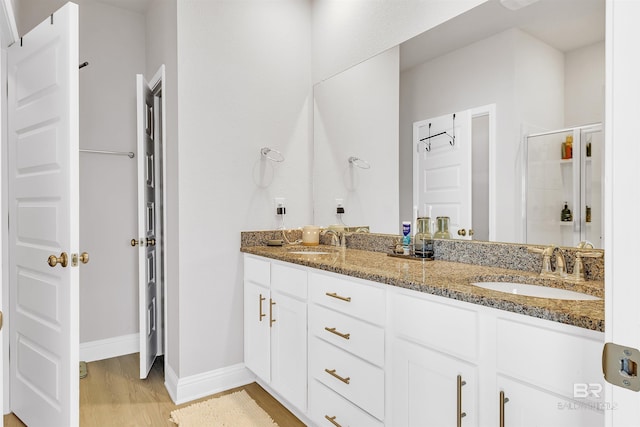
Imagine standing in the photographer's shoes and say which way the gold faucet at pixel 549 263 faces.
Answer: facing the viewer and to the left of the viewer

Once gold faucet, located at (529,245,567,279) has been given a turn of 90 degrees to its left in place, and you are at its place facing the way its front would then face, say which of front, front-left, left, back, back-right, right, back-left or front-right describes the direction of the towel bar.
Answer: back-right

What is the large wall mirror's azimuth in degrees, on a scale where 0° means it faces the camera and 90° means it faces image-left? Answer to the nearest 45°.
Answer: approximately 45°

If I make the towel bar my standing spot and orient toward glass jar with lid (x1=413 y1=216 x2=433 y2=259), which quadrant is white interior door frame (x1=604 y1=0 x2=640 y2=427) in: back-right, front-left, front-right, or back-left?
front-right

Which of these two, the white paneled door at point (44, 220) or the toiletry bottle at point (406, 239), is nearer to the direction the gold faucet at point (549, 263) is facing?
the white paneled door

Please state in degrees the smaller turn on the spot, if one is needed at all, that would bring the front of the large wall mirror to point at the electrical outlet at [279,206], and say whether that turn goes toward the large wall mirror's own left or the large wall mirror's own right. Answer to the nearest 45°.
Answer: approximately 45° to the large wall mirror's own right

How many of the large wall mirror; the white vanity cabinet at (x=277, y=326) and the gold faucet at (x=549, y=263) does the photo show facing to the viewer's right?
0

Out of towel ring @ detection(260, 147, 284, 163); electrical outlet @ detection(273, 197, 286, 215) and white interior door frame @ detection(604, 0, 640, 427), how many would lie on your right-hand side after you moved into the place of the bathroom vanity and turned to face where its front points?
2

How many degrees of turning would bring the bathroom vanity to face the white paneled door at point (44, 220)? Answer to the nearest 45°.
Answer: approximately 45° to its right

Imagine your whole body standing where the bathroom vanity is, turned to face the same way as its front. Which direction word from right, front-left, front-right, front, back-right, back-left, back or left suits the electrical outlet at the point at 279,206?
right
